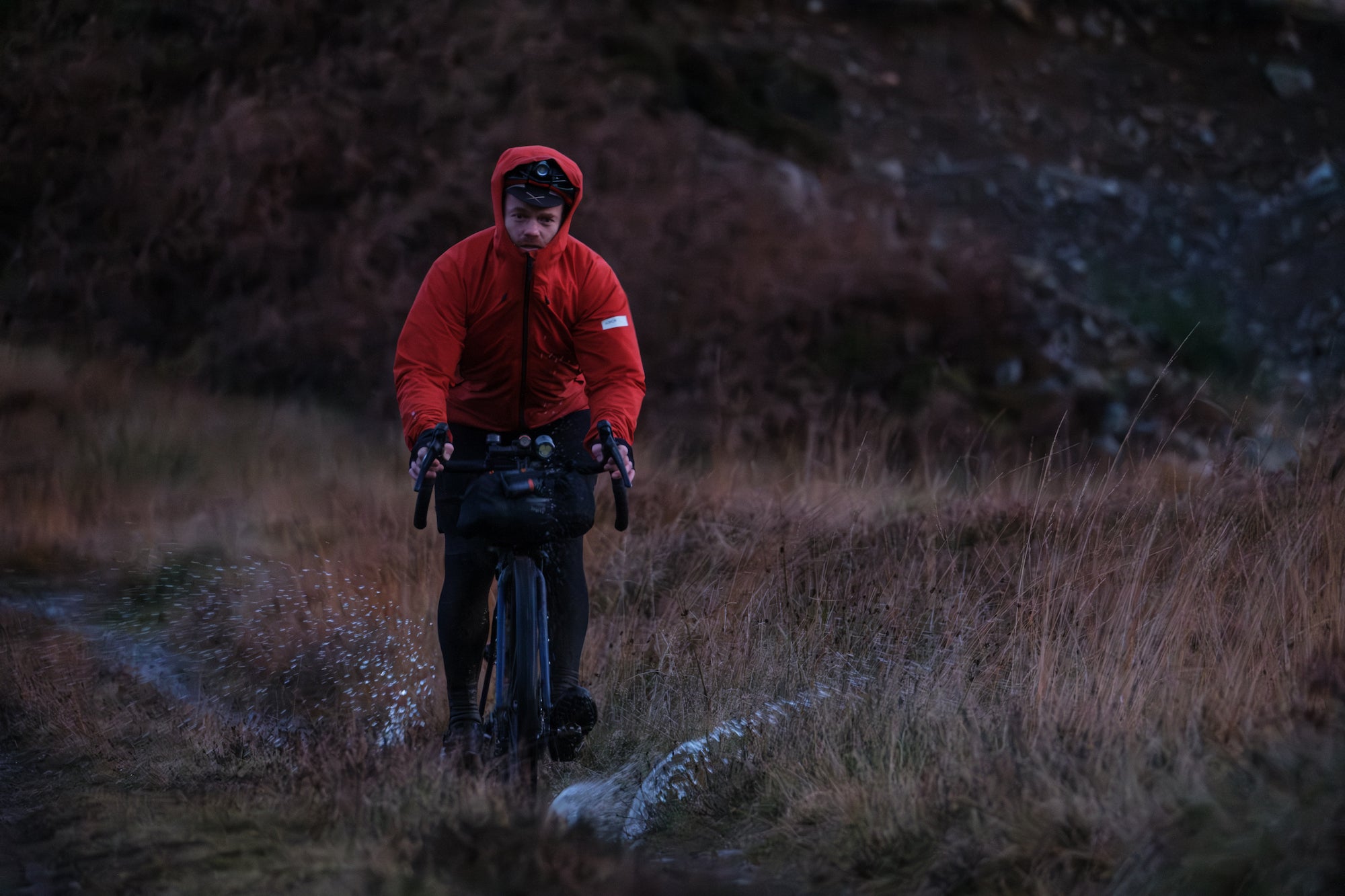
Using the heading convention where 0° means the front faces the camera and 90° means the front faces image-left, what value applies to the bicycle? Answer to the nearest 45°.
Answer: approximately 0°
